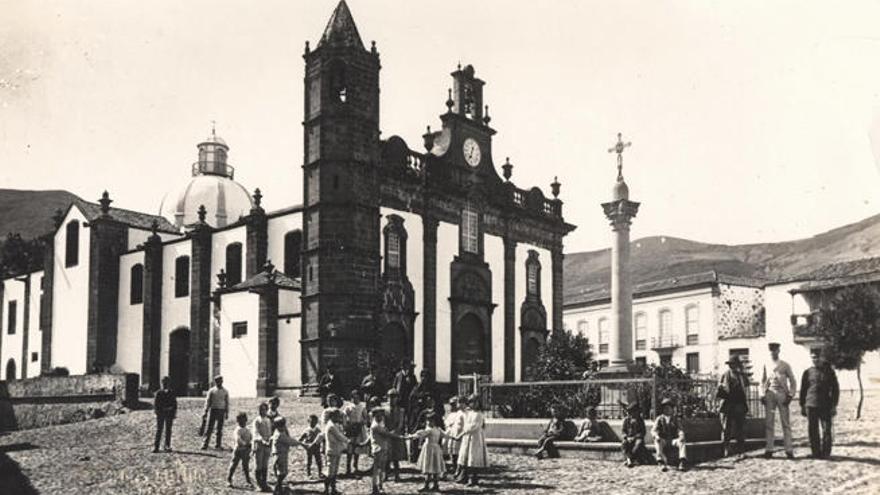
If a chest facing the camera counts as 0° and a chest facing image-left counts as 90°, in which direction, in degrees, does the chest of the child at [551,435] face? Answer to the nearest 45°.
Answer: approximately 45°

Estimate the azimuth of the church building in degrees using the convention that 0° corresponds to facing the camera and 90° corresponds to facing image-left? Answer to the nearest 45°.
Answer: approximately 315°

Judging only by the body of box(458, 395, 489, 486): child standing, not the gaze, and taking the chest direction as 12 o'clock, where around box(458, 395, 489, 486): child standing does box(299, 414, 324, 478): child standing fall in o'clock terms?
box(299, 414, 324, 478): child standing is roughly at 12 o'clock from box(458, 395, 489, 486): child standing.

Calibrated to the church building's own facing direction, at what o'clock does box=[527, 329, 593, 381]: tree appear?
The tree is roughly at 11 o'clock from the church building.
